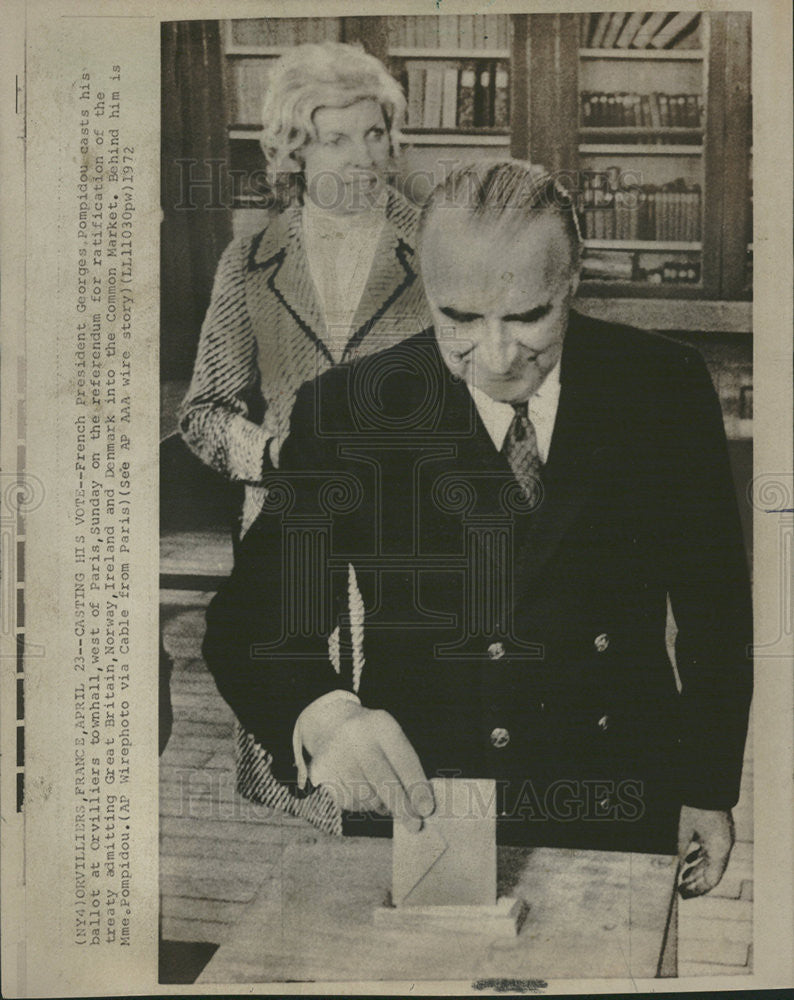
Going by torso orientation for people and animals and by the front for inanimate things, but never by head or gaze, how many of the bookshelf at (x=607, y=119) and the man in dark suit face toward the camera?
2

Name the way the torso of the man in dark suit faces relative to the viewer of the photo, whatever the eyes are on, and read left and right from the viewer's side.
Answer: facing the viewer

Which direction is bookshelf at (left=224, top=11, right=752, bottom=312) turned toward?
toward the camera

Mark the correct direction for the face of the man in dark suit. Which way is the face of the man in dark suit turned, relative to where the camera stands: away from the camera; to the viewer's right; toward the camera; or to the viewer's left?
toward the camera

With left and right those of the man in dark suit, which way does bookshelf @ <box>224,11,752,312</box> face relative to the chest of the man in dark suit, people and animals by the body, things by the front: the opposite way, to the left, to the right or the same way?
the same way

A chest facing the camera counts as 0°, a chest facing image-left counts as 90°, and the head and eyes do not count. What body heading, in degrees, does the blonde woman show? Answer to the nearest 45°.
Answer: approximately 315°

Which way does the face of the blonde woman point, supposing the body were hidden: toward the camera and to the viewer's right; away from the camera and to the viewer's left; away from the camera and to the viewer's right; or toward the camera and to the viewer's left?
toward the camera and to the viewer's right
